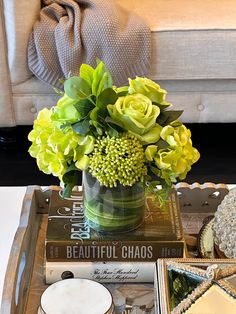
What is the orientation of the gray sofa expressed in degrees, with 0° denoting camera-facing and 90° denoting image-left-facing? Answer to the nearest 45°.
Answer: approximately 0°

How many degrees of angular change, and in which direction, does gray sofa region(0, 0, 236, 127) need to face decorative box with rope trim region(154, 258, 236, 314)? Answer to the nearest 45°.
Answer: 0° — it already faces it

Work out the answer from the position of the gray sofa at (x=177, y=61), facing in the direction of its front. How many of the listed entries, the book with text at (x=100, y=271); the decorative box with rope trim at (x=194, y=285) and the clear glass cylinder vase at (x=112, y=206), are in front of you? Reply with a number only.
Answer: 3

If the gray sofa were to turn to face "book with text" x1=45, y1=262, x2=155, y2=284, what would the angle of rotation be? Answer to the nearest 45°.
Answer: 0° — it already faces it
